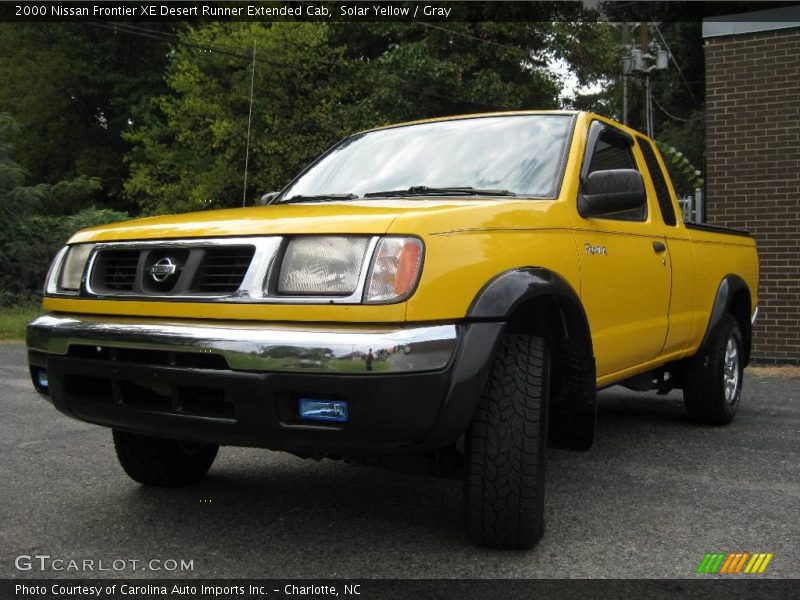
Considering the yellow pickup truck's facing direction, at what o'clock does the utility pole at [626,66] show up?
The utility pole is roughly at 5 o'clock from the yellow pickup truck.

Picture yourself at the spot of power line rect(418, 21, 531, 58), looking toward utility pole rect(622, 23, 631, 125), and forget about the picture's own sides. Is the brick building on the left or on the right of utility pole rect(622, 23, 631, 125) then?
right

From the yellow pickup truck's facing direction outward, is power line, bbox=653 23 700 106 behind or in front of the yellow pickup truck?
behind

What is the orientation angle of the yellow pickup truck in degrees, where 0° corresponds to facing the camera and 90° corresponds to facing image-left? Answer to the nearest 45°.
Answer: approximately 45°

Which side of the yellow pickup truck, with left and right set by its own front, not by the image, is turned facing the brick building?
back
